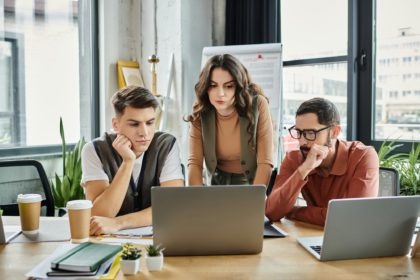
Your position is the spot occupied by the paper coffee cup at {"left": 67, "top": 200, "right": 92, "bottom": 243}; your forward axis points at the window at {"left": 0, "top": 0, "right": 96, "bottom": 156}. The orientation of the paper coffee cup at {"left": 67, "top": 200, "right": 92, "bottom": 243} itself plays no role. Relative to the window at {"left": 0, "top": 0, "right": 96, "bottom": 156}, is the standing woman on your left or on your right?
right

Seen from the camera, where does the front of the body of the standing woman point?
toward the camera

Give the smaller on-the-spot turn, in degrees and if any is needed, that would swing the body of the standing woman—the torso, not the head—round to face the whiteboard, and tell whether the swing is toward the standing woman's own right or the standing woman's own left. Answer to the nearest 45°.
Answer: approximately 180°

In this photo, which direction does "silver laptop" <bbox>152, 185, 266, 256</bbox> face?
away from the camera

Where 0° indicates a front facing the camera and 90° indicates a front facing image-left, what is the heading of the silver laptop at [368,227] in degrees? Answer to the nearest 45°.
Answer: approximately 135°

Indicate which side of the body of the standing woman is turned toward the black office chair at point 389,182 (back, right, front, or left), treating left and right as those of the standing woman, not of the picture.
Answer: left

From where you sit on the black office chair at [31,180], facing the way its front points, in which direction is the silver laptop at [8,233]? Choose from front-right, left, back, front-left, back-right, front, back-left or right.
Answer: front

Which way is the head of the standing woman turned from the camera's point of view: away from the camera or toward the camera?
toward the camera

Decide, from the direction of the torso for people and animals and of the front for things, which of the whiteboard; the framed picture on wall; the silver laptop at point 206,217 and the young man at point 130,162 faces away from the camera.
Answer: the silver laptop

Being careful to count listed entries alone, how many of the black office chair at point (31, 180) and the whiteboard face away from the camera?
0

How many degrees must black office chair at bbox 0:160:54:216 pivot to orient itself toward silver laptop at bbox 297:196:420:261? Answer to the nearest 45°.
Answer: approximately 45° to its left

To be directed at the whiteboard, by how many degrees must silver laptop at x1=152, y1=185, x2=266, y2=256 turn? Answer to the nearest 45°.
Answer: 0° — it already faces it

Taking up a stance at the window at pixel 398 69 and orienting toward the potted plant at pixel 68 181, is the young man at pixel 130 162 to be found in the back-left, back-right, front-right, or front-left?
front-left

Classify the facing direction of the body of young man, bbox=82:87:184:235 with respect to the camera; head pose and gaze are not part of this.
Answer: toward the camera

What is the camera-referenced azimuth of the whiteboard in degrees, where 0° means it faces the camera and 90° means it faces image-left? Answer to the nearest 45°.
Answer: approximately 0°

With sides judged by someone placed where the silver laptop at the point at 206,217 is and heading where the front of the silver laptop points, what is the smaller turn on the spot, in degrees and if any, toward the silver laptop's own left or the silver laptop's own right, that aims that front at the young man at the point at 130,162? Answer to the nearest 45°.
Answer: approximately 45° to the silver laptop's own left

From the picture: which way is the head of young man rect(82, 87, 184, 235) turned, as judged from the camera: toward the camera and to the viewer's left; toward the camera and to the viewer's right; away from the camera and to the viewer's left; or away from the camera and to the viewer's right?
toward the camera and to the viewer's right

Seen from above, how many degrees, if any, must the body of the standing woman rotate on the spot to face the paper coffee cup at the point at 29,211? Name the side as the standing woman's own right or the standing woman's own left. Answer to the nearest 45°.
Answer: approximately 45° to the standing woman's own right
